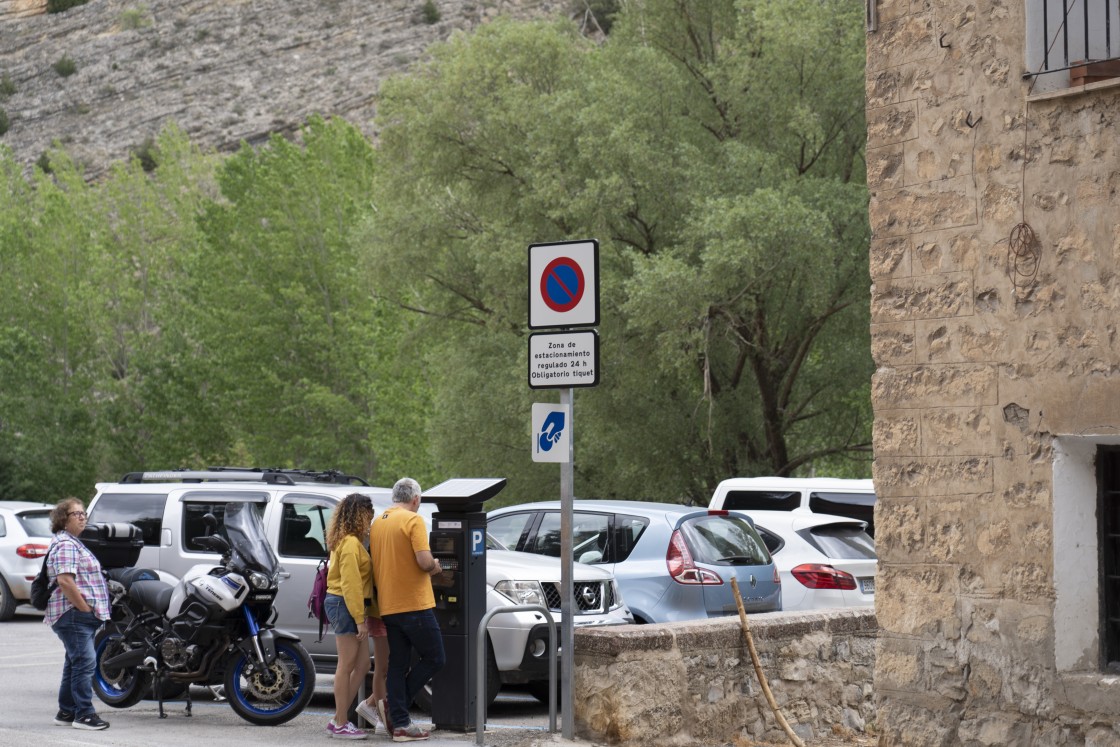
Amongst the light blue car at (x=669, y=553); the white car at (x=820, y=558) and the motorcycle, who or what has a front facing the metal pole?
the motorcycle

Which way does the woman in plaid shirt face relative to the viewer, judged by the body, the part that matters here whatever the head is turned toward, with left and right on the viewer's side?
facing to the right of the viewer

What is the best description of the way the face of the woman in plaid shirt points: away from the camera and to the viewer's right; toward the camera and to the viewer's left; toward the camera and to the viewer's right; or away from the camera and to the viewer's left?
toward the camera and to the viewer's right

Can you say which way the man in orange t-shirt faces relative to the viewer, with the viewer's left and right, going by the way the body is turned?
facing away from the viewer and to the right of the viewer

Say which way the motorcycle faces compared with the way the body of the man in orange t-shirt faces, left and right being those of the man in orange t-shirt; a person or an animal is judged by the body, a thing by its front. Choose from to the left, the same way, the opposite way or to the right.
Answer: to the right

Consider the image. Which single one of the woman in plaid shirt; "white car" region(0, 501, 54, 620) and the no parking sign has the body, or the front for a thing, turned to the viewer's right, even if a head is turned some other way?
the woman in plaid shirt

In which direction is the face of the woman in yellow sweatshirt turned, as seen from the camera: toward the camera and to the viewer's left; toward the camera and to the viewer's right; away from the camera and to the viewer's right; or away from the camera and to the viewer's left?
away from the camera and to the viewer's right

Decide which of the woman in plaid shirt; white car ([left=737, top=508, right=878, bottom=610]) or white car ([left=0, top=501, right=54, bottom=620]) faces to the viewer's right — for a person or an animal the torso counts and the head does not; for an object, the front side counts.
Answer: the woman in plaid shirt

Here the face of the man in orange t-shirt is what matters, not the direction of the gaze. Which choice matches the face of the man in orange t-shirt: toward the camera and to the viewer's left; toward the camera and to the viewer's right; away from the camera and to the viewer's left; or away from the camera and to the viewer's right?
away from the camera and to the viewer's right

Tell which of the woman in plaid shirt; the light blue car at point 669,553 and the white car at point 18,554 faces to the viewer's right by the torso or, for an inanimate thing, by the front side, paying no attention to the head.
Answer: the woman in plaid shirt

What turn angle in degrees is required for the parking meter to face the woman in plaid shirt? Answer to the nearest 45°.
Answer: approximately 45° to its right

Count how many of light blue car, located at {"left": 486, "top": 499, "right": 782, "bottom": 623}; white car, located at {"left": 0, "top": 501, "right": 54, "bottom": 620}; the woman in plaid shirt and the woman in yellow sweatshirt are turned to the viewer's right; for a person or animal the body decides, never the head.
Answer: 2

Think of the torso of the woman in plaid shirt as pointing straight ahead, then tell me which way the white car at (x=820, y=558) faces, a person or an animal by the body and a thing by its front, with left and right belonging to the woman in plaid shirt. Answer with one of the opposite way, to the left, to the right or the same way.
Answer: to the left

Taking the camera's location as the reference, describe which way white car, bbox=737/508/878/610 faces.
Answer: facing away from the viewer and to the left of the viewer
